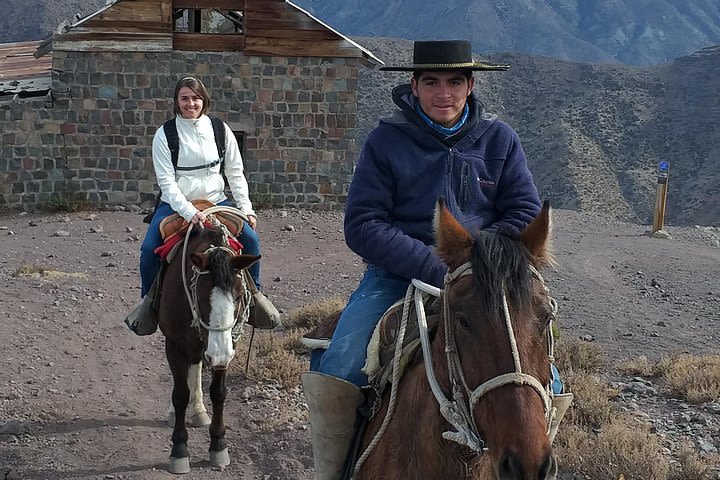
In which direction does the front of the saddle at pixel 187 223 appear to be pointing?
toward the camera

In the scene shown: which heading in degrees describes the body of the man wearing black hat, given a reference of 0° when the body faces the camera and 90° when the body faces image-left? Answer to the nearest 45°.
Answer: approximately 0°

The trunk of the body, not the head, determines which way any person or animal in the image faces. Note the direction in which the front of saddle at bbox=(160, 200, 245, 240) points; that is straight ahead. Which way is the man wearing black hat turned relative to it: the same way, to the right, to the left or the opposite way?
the same way

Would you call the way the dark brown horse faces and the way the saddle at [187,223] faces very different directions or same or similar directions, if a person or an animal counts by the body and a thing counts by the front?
same or similar directions

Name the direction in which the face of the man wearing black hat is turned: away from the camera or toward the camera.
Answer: toward the camera

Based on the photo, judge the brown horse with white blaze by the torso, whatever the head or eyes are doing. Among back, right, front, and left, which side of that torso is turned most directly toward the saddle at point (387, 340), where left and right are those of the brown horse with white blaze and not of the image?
front

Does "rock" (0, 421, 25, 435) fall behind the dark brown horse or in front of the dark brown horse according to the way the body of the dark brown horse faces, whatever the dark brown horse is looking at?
behind

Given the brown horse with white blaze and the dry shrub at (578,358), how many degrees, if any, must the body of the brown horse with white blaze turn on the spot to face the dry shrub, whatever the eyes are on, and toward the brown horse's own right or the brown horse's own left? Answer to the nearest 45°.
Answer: approximately 135° to the brown horse's own left

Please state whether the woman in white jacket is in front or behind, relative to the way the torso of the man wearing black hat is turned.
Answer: behind

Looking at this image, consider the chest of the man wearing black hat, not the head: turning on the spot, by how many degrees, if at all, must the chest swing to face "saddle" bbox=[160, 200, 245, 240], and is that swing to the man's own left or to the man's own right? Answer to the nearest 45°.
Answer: approximately 135° to the man's own right

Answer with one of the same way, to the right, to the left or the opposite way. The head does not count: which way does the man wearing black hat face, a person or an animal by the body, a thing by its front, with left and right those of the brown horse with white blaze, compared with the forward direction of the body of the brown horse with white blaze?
the same way

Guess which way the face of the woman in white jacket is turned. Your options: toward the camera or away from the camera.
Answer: toward the camera

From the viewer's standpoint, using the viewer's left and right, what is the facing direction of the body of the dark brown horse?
facing the viewer and to the right of the viewer

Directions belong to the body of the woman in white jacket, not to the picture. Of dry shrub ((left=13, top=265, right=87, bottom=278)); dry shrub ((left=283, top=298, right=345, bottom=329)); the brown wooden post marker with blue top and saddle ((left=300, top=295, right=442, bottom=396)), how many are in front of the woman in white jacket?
1
